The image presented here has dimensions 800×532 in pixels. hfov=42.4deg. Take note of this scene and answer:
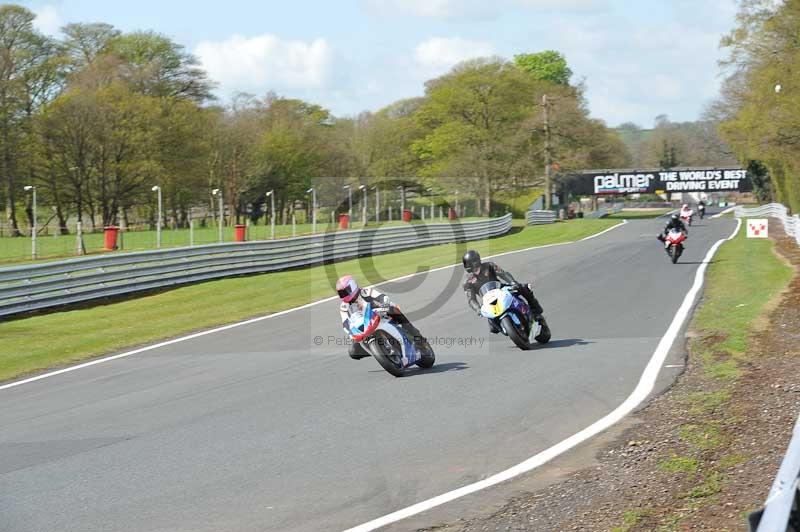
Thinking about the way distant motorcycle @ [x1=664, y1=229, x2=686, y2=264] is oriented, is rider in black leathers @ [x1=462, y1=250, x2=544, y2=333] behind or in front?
in front

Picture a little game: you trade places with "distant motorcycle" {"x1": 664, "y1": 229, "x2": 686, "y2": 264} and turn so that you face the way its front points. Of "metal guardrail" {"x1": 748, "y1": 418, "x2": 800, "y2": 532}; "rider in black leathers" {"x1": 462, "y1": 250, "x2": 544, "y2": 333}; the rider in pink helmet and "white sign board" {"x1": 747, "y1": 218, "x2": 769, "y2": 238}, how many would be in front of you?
3

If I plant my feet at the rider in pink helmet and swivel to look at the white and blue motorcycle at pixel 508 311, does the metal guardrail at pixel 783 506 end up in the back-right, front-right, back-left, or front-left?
back-right

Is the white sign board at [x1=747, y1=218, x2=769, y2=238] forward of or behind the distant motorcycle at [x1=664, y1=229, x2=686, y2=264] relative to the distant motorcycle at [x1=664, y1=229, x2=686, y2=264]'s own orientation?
behind

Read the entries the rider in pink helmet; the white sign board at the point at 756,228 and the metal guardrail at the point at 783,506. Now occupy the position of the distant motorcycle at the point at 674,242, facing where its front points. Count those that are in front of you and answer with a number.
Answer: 2

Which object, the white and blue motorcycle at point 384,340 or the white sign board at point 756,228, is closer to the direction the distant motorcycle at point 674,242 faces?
the white and blue motorcycle

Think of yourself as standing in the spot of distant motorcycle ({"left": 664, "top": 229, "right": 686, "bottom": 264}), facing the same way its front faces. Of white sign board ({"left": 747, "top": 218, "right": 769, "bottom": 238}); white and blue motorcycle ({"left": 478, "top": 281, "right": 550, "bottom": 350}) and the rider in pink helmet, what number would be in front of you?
2

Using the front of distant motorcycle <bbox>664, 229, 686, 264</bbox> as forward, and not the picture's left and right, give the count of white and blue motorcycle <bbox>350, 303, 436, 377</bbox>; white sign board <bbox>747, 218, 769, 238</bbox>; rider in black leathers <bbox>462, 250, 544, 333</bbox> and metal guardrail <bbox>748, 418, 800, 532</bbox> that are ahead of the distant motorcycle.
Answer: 3

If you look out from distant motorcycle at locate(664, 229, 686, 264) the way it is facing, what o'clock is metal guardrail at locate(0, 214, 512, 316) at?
The metal guardrail is roughly at 2 o'clock from the distant motorcycle.

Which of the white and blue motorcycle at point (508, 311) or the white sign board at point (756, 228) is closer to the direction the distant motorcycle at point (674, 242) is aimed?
the white and blue motorcycle

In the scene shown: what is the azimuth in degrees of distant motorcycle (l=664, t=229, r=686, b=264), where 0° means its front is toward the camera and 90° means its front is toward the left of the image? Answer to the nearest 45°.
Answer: approximately 0°

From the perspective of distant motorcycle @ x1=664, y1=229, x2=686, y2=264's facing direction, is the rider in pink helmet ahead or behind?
ahead

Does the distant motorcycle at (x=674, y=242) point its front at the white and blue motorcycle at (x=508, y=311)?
yes

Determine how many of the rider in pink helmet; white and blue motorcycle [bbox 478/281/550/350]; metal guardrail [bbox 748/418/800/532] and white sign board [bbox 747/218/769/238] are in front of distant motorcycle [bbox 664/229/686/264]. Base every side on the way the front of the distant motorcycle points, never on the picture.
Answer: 3
